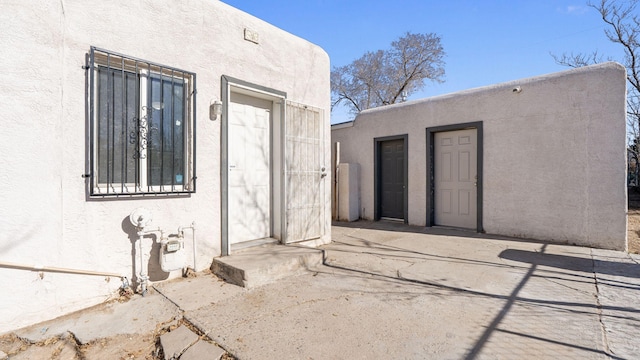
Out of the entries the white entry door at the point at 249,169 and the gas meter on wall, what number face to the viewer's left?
0

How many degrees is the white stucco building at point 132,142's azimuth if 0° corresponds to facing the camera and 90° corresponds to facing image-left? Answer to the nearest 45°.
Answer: approximately 315°

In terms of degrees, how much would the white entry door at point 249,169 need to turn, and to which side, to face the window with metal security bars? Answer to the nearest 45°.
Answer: approximately 90° to its right

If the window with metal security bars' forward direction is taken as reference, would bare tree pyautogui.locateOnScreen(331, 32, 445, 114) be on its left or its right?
on its left

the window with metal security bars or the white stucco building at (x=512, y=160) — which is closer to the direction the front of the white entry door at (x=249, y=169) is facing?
the white stucco building

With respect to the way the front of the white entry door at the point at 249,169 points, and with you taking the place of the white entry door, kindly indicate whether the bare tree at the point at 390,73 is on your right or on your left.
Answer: on your left

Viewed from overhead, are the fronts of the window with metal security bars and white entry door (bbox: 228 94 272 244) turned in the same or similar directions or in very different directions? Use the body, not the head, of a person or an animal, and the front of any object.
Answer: same or similar directions

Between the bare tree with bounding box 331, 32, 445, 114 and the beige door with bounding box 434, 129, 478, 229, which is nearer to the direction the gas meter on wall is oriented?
the beige door

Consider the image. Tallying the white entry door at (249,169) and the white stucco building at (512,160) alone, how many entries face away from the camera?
0

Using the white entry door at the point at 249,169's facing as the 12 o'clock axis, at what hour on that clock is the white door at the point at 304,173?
The white door is roughly at 10 o'clock from the white entry door.

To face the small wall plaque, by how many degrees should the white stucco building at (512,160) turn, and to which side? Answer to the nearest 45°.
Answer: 0° — it already faces it

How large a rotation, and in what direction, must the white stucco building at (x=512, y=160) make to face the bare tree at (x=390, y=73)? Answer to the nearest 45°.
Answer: approximately 90° to its right

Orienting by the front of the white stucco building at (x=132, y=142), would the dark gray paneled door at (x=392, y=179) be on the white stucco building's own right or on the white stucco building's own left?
on the white stucco building's own left

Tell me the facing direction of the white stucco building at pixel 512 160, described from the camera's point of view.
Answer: facing the viewer and to the left of the viewer

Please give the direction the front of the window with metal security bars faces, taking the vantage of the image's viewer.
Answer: facing the viewer and to the right of the viewer
